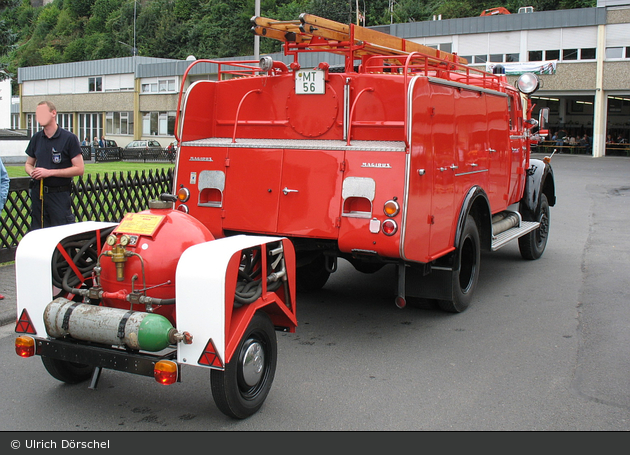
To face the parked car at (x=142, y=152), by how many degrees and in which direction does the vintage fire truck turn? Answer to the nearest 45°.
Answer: approximately 45° to its left

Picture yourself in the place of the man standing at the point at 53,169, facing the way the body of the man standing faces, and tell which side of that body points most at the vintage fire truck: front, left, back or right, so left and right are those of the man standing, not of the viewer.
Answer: left

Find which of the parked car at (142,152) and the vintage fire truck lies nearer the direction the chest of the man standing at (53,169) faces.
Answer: the vintage fire truck

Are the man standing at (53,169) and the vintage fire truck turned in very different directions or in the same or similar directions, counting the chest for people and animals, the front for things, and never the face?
very different directions

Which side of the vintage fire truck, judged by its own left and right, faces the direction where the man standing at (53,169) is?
left

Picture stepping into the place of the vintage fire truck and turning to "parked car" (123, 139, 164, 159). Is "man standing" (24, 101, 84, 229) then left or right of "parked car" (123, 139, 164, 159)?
left

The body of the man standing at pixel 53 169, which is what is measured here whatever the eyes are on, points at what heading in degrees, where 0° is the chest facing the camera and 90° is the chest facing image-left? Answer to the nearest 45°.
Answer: approximately 45°

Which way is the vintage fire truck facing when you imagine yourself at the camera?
facing away from the viewer and to the right of the viewer

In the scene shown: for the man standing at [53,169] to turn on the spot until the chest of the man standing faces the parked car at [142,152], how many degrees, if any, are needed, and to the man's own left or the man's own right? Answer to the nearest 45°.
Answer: approximately 135° to the man's own right
